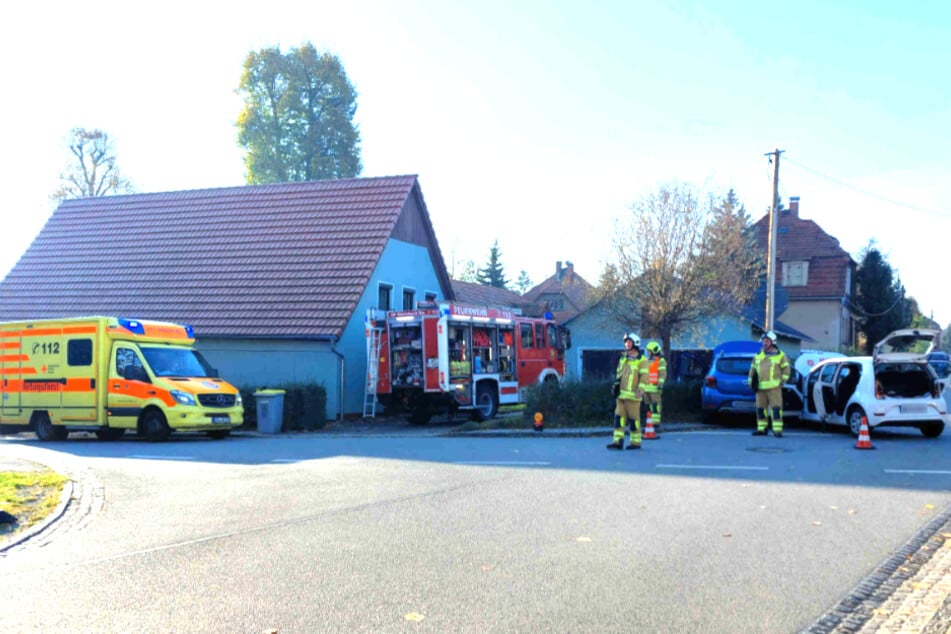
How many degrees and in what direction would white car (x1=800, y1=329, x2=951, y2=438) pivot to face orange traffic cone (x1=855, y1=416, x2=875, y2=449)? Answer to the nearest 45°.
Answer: approximately 135° to its left

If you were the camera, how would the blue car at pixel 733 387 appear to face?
facing away from the viewer

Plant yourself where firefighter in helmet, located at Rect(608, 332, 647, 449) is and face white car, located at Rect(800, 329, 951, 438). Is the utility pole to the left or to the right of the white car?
left

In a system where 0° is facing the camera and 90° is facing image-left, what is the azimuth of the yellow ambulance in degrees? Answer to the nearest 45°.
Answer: approximately 315°

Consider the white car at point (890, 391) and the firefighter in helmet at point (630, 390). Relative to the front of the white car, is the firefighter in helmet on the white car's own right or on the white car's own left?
on the white car's own left

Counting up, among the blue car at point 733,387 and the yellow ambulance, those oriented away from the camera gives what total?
1

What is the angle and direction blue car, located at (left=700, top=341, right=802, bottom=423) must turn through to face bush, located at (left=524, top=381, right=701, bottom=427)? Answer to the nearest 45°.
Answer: approximately 90° to its left

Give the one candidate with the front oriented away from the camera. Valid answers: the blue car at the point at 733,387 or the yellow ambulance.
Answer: the blue car

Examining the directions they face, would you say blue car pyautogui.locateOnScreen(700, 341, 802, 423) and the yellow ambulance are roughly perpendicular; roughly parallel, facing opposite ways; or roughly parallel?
roughly perpendicular
